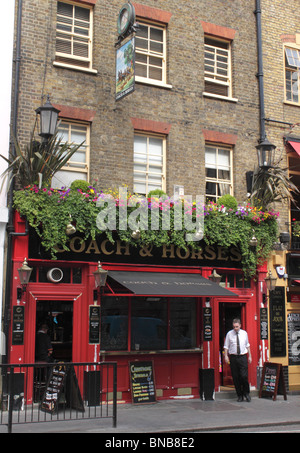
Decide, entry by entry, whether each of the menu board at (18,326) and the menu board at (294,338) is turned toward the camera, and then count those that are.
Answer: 2

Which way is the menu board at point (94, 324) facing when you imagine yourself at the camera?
facing the viewer

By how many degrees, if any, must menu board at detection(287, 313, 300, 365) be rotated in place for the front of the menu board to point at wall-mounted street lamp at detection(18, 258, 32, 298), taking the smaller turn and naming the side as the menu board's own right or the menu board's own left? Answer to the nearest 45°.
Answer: approximately 45° to the menu board's own right

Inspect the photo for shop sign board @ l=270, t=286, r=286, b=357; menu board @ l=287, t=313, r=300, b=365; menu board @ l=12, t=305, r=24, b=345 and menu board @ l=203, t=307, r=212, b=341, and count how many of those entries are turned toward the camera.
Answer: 4

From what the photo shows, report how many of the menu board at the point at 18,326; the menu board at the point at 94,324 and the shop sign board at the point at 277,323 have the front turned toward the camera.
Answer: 3

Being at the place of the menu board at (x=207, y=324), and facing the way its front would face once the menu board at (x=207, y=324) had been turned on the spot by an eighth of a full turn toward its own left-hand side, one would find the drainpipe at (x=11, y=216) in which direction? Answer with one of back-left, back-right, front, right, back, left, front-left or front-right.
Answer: right

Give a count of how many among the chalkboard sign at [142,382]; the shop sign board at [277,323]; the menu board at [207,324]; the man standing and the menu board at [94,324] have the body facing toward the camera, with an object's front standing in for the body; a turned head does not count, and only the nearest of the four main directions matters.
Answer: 5

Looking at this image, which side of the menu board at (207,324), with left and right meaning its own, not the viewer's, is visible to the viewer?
front

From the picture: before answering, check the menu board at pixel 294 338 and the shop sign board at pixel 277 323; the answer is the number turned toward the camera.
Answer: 2
